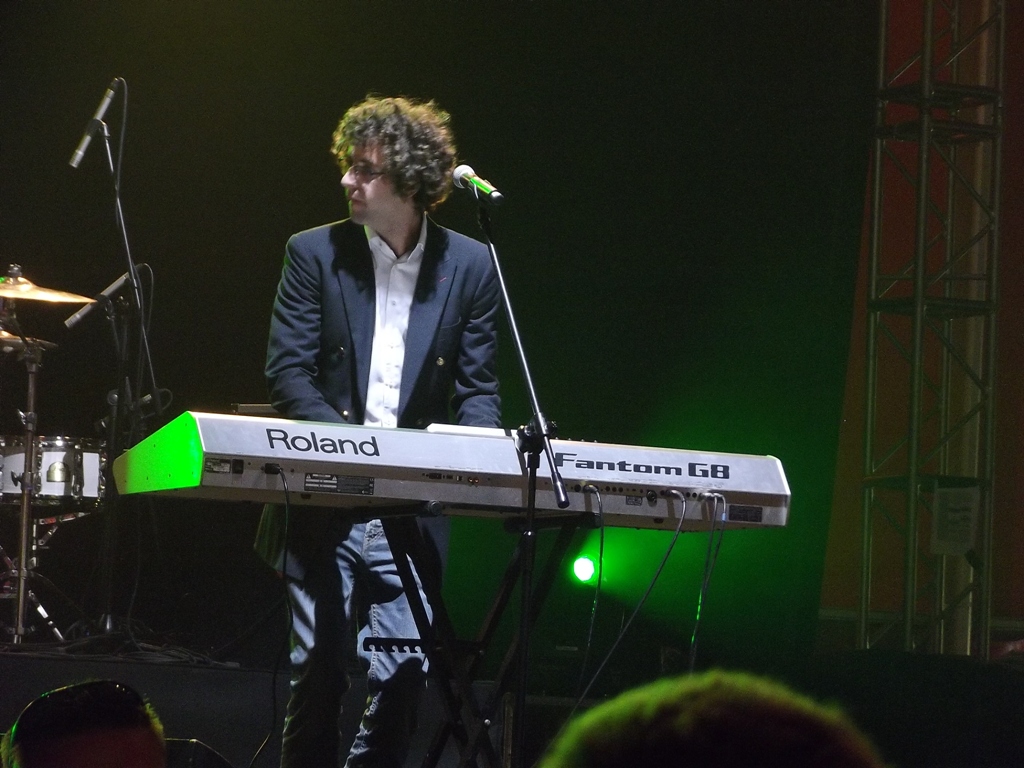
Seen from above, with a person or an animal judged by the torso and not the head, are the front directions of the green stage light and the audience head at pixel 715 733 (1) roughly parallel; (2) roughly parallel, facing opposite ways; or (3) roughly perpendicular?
roughly parallel, facing opposite ways

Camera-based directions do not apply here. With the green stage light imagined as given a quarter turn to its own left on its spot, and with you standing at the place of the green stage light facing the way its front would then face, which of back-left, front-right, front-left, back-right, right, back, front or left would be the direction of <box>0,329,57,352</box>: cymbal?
back

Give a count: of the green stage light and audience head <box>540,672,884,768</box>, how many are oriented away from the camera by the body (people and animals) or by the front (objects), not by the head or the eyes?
1

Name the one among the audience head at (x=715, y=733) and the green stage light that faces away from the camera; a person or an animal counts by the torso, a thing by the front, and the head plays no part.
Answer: the audience head

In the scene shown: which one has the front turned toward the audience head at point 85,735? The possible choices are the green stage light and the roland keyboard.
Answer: the green stage light

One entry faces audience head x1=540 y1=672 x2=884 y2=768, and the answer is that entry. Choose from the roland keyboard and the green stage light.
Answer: the green stage light

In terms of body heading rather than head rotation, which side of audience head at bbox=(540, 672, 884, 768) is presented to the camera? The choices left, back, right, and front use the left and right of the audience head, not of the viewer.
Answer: back

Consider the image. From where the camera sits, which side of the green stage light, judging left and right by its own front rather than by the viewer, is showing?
front

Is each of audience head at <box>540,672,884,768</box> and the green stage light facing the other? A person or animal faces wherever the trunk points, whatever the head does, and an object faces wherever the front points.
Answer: yes

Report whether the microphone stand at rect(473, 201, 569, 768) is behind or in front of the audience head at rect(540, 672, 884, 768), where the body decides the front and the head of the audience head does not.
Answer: in front

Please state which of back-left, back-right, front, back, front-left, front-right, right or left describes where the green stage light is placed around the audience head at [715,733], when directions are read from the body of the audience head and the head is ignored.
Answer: front

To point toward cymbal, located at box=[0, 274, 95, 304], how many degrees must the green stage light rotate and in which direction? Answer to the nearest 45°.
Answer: approximately 90° to its right

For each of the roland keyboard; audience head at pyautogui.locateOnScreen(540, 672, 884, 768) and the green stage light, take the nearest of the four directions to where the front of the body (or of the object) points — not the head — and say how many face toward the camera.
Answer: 1

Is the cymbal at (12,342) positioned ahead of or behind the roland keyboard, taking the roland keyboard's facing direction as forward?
ahead

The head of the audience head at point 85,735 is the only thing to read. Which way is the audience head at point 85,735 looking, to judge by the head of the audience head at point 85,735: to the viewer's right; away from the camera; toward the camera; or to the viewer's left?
away from the camera

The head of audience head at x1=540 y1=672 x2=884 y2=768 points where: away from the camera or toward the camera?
away from the camera

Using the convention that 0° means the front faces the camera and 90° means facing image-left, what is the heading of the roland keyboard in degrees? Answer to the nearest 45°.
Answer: approximately 135°

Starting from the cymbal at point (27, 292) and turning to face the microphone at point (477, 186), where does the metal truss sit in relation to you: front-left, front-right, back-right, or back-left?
front-left

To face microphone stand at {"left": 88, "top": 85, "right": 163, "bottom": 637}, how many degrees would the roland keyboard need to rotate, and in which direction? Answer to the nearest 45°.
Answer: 0° — it already faces it
